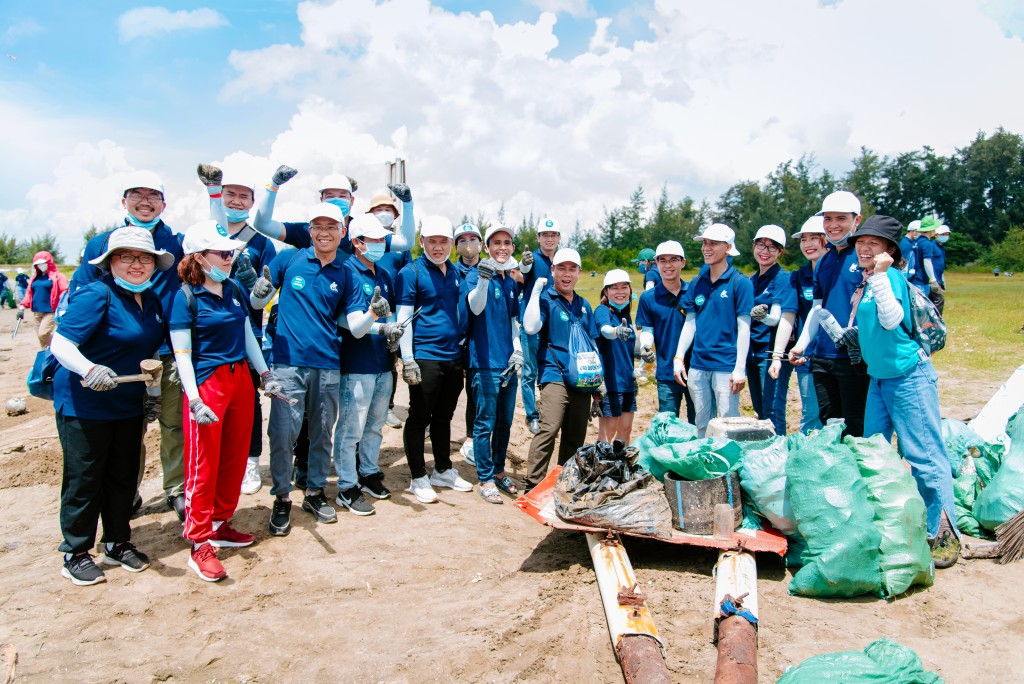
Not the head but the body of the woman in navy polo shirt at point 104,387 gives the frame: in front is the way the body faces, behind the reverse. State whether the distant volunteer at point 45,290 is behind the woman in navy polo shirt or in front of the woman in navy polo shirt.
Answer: behind

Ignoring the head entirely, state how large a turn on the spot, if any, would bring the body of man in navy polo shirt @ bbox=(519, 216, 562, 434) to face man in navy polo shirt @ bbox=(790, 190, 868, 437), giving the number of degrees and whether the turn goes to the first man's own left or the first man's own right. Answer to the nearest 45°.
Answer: approximately 45° to the first man's own left

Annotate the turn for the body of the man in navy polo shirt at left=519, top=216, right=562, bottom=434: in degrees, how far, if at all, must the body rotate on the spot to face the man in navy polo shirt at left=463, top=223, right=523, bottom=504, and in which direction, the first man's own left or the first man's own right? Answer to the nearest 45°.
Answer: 0° — they already face them

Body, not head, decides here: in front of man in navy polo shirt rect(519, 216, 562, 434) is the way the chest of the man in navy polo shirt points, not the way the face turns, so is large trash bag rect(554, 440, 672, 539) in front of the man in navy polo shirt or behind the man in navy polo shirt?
in front

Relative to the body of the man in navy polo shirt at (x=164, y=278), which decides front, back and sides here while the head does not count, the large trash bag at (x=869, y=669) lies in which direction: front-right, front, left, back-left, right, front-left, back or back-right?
front-left

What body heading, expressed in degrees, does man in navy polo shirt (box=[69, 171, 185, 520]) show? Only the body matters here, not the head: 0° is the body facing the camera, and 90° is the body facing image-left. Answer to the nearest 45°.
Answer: approximately 0°

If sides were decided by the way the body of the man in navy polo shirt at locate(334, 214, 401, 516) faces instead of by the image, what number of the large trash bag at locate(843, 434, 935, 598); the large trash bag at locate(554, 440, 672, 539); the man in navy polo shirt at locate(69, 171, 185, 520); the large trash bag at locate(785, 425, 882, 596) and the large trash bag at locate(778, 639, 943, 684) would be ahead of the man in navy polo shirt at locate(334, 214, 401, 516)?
4
